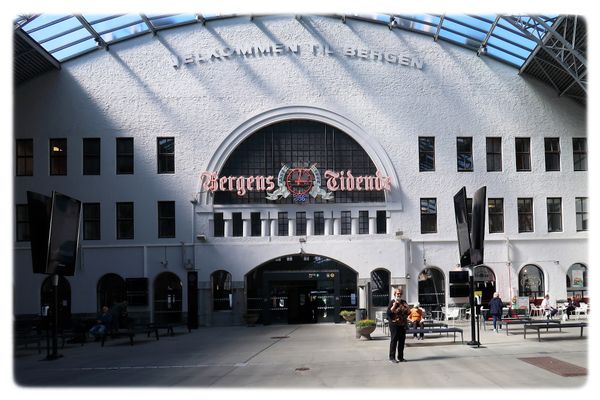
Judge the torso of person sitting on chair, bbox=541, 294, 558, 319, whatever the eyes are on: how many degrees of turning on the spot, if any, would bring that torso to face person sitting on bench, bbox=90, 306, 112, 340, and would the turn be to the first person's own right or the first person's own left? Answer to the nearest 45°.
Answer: approximately 135° to the first person's own right

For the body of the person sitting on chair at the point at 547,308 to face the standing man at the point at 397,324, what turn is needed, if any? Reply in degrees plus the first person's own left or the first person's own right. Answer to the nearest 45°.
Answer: approximately 90° to the first person's own right

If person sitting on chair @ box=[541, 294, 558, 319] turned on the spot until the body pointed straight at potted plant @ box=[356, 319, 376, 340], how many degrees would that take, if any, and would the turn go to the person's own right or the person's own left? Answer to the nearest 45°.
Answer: approximately 135° to the person's own right

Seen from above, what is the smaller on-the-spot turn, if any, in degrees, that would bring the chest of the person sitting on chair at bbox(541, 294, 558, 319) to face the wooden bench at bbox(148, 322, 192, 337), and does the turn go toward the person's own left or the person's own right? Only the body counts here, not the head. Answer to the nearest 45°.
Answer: approximately 135° to the person's own right
